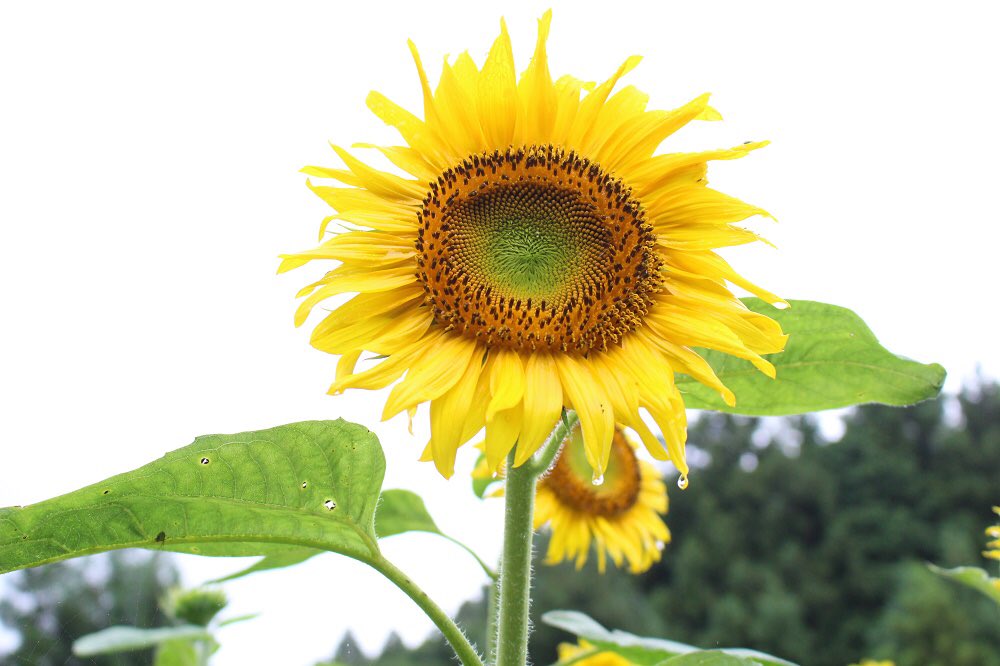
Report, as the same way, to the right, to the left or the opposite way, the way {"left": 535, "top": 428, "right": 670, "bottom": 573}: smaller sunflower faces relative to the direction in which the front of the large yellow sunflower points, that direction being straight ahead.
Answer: the same way

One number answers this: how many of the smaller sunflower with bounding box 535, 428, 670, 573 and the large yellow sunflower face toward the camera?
2

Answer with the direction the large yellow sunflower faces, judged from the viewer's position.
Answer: facing the viewer

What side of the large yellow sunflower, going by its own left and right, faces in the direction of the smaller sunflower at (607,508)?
back

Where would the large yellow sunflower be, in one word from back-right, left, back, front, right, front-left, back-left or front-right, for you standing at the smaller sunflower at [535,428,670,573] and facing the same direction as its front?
front

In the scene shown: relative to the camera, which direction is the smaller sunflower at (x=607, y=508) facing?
toward the camera
